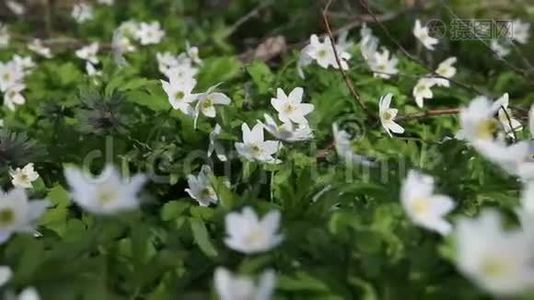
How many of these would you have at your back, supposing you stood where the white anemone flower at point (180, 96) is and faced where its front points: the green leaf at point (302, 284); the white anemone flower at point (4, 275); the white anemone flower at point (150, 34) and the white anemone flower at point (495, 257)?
1

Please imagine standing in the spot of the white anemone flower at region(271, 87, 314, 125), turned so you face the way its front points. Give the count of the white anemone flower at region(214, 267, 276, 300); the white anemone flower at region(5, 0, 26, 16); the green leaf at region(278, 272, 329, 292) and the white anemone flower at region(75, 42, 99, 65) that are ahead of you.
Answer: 2

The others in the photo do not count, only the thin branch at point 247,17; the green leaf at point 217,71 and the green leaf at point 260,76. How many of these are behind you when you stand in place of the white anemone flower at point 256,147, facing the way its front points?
3

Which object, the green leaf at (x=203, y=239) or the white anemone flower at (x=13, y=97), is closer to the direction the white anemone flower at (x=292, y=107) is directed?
the green leaf

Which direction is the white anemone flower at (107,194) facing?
toward the camera

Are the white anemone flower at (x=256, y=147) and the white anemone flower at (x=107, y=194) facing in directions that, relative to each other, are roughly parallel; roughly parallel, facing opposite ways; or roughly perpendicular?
roughly parallel

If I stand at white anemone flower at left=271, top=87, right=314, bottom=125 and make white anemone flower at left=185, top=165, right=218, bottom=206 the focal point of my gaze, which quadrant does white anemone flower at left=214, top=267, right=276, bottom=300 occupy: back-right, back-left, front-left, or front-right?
front-left

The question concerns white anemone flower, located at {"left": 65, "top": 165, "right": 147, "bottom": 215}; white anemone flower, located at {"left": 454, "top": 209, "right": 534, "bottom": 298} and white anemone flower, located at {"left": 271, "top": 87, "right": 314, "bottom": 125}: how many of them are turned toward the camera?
3

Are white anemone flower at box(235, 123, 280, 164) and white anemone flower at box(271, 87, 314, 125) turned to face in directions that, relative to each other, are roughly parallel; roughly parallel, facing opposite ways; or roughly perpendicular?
roughly parallel

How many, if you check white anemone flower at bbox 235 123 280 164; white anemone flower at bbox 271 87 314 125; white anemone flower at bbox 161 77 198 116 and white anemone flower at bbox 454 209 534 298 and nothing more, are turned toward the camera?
4

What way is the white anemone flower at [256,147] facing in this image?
toward the camera

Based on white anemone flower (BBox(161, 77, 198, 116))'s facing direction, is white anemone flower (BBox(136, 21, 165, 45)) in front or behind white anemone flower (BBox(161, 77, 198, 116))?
behind

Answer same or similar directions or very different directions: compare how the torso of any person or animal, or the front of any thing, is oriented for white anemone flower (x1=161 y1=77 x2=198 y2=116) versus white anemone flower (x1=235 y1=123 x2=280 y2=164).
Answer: same or similar directions

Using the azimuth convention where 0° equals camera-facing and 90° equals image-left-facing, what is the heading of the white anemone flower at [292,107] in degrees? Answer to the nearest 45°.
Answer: approximately 0°

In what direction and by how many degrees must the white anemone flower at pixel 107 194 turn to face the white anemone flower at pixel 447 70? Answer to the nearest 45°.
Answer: approximately 135° to its left

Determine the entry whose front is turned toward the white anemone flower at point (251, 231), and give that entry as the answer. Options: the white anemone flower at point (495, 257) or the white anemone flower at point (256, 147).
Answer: the white anemone flower at point (256, 147)
